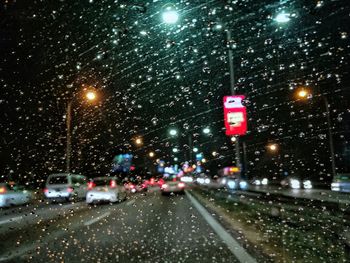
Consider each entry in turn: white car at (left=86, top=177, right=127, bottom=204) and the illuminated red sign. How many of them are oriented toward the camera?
1

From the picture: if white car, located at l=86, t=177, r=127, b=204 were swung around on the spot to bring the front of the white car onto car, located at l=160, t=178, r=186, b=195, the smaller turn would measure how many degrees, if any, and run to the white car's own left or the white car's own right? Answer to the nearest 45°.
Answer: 0° — it already faces it

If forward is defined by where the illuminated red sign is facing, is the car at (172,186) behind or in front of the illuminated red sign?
behind

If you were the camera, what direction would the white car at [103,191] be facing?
facing away from the viewer and to the right of the viewer

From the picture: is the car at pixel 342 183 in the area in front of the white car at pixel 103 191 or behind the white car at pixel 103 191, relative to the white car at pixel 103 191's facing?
in front

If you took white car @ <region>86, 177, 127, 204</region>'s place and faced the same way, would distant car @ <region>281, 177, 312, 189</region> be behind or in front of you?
in front

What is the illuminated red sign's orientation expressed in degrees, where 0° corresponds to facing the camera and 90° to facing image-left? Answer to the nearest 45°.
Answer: approximately 0°

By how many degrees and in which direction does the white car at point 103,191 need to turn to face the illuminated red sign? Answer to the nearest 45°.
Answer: approximately 90° to its right

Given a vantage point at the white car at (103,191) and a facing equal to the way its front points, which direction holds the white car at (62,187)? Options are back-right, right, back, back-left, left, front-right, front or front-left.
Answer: left
